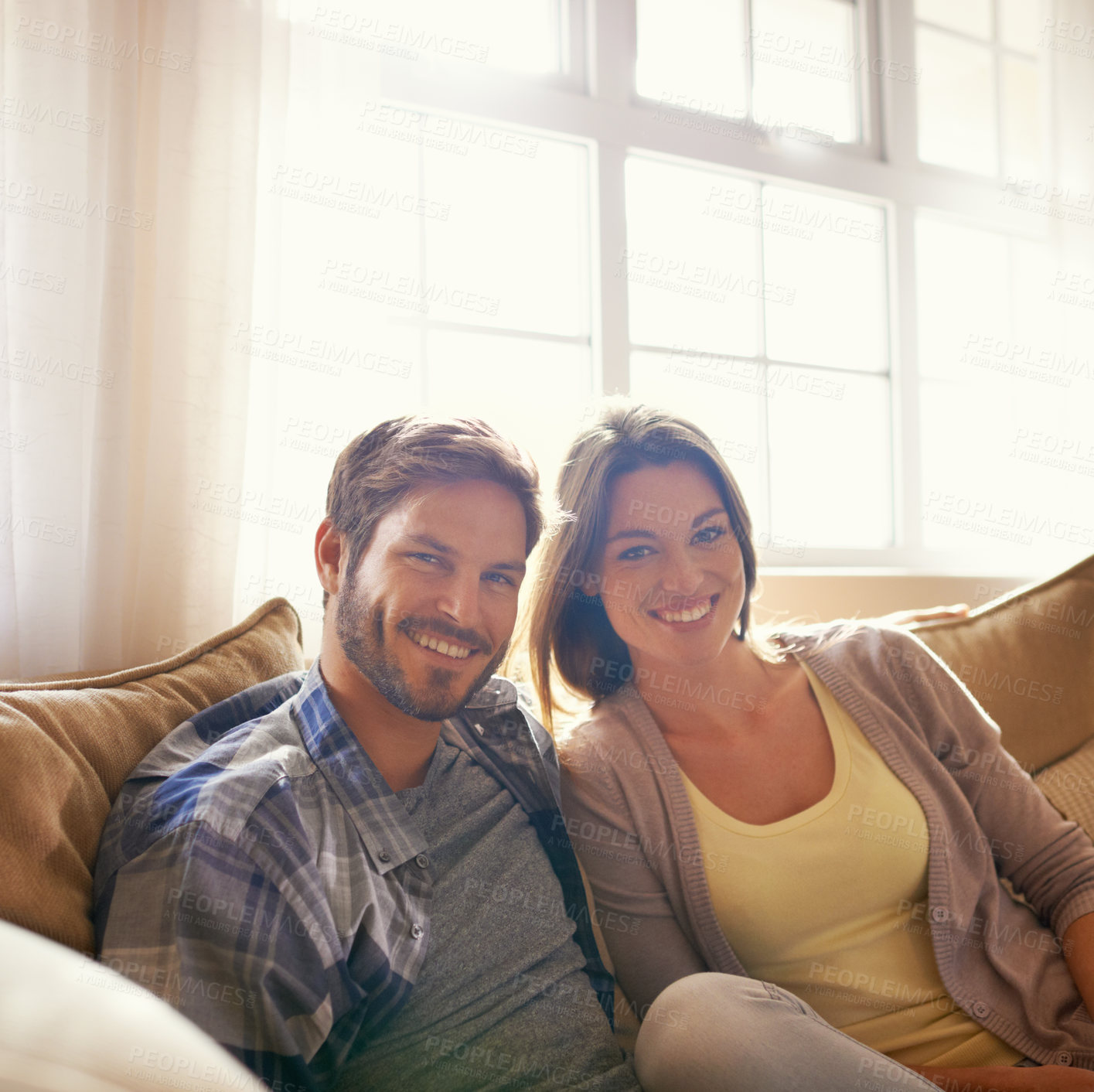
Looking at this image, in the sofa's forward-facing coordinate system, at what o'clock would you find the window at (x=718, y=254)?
The window is roughly at 7 o'clock from the sofa.

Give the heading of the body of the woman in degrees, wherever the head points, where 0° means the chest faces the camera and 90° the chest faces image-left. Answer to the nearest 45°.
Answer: approximately 0°

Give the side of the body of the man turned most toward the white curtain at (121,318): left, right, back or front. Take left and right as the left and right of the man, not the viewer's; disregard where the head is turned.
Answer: back

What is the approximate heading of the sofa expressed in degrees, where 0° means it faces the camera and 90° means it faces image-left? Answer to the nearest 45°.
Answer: approximately 0°

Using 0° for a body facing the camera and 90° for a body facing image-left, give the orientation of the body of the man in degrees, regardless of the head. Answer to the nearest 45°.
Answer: approximately 315°

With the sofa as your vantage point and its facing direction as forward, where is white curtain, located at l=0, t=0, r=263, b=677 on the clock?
The white curtain is roughly at 5 o'clock from the sofa.
